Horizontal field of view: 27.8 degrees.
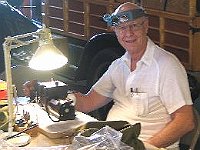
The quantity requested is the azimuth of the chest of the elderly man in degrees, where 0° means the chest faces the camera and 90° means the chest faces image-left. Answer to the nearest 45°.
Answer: approximately 45°

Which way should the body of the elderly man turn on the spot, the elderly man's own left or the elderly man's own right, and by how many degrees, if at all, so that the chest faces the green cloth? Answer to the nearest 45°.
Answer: approximately 45° to the elderly man's own left

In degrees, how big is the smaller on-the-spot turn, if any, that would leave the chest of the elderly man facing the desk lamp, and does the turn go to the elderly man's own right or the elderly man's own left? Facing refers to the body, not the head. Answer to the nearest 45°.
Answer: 0° — they already face it
